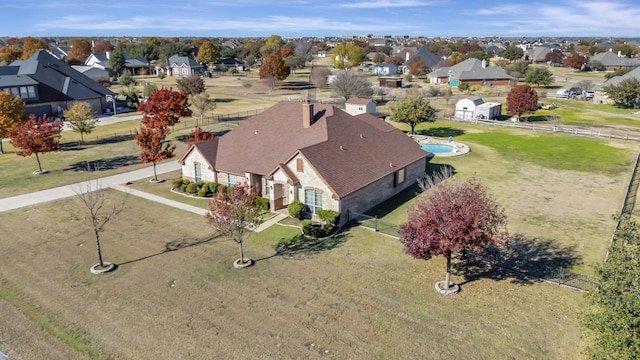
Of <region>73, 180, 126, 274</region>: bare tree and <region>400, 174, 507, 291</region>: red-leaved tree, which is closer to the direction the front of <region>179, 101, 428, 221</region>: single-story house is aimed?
the bare tree

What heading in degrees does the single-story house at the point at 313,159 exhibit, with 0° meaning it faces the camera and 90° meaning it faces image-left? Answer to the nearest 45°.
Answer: approximately 45°

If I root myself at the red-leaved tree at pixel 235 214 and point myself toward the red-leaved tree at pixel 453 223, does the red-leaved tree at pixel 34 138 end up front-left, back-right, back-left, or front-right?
back-left

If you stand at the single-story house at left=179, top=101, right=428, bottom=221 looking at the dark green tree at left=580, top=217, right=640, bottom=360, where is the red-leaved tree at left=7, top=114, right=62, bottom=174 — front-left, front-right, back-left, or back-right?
back-right

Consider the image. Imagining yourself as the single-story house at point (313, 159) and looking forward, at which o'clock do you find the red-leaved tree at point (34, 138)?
The red-leaved tree is roughly at 2 o'clock from the single-story house.

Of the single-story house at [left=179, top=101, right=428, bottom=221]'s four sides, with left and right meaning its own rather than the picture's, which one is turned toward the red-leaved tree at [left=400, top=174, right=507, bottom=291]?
left

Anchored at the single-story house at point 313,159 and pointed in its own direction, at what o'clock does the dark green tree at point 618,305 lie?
The dark green tree is roughly at 10 o'clock from the single-story house.

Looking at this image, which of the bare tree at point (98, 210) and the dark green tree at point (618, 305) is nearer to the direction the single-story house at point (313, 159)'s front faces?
the bare tree
